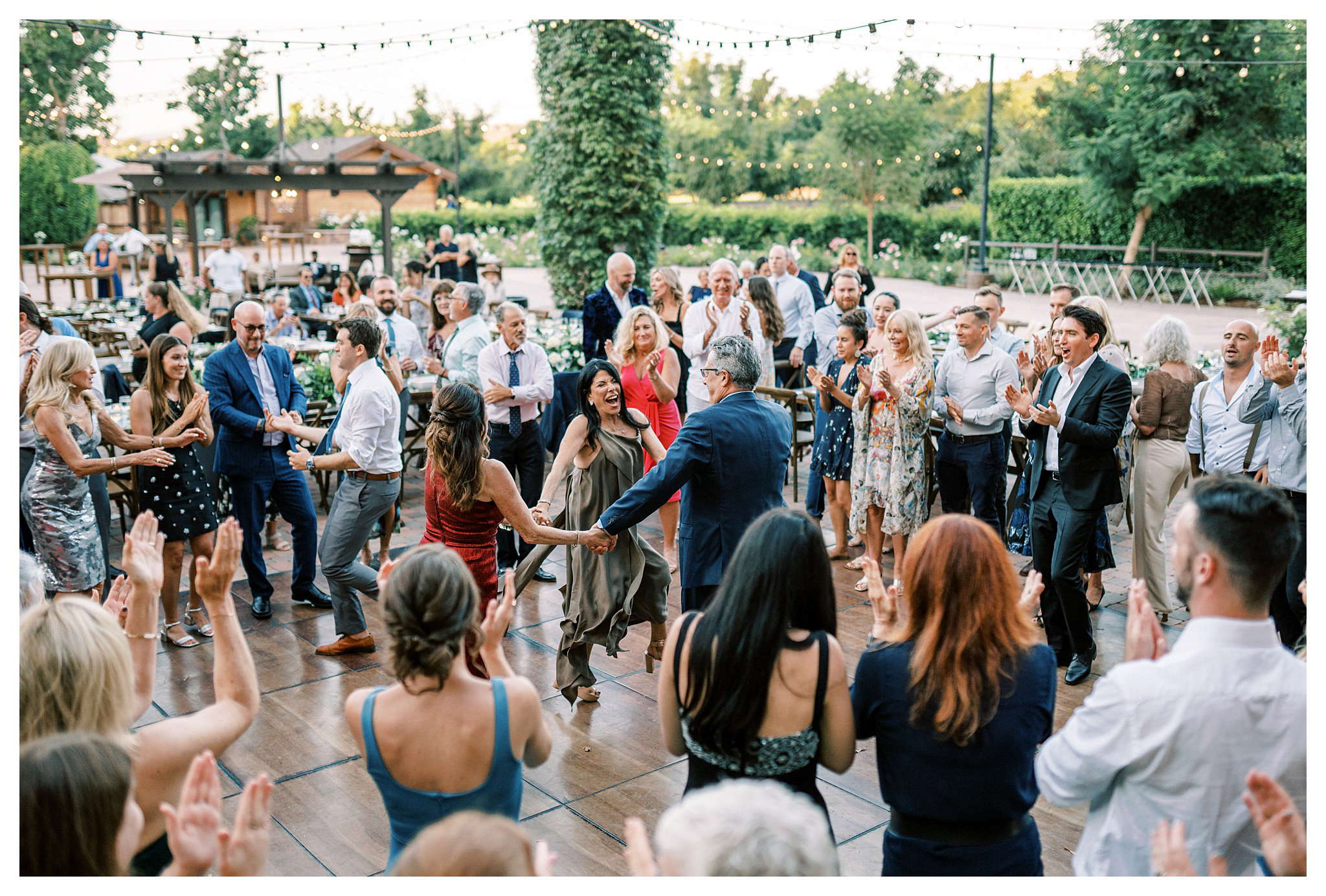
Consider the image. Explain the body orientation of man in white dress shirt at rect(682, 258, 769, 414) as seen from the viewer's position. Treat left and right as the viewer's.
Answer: facing the viewer

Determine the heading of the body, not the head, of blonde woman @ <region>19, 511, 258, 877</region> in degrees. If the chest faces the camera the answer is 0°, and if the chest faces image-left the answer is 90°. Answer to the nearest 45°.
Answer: approximately 225°

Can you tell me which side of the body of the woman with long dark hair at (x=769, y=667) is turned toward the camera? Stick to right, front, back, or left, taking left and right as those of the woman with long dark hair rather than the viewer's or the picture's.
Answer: back

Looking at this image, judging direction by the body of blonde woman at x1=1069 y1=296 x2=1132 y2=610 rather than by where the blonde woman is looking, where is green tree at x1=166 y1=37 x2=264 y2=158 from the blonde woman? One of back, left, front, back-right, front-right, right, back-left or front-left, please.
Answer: right

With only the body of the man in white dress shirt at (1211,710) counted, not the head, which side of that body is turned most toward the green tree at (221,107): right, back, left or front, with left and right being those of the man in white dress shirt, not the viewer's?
front

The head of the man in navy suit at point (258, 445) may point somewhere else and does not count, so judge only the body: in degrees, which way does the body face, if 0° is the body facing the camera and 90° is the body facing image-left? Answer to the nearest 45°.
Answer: approximately 315°

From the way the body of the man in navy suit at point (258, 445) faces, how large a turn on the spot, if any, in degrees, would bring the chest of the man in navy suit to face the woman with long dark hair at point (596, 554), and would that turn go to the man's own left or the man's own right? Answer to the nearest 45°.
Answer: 0° — they already face them

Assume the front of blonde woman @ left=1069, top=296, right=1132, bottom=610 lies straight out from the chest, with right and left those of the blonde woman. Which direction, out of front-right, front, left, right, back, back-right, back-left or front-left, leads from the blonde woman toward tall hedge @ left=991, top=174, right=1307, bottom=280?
back-right

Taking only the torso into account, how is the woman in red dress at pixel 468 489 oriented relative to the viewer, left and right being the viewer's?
facing away from the viewer and to the right of the viewer

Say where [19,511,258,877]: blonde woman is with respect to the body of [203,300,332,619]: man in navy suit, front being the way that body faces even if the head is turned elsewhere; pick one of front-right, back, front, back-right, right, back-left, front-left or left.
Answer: front-right

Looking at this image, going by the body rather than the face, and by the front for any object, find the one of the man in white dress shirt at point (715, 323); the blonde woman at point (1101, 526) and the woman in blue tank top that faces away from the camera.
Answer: the woman in blue tank top

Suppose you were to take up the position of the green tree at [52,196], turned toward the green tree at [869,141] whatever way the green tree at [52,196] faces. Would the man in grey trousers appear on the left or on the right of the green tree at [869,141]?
right

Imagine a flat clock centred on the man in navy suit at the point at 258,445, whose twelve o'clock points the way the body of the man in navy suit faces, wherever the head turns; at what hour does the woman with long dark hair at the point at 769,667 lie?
The woman with long dark hair is roughly at 1 o'clock from the man in navy suit.

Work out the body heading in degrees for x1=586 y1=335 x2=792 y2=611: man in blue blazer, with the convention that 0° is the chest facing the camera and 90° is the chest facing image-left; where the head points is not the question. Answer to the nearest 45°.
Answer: approximately 135°

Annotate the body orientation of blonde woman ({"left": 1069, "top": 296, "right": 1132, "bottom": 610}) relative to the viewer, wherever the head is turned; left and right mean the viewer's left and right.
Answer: facing the viewer and to the left of the viewer

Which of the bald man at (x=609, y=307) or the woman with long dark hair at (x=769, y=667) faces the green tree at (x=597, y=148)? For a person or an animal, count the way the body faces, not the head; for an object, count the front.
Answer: the woman with long dark hair
